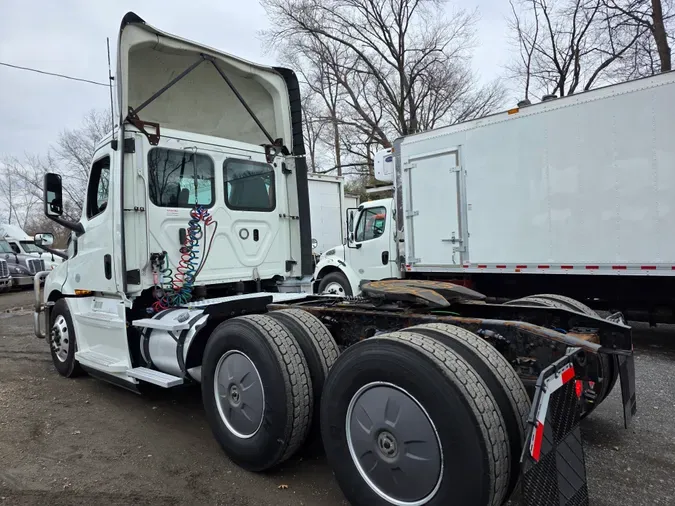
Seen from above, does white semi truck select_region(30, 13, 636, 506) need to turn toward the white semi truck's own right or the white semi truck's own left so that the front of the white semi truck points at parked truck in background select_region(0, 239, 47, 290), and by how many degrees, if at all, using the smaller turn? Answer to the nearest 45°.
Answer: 0° — it already faces it

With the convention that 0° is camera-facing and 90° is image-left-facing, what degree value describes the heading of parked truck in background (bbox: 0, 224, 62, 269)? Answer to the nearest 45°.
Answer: approximately 315°

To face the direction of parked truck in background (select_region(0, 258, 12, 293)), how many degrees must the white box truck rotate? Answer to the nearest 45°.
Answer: approximately 45° to its left

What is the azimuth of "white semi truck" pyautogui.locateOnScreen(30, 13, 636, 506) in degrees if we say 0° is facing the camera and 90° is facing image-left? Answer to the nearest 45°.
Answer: approximately 135°

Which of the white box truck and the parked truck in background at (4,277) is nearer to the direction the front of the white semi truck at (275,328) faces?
the parked truck in background

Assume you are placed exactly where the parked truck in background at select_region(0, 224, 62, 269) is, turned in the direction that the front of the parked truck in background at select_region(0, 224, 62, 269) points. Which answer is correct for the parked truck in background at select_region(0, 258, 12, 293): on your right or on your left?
on your right

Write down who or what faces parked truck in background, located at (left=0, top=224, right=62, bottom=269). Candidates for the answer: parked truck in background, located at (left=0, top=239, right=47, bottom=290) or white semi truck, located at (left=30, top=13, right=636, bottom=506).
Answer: the white semi truck

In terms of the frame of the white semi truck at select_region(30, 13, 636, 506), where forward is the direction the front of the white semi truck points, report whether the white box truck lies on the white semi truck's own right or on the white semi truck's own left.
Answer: on the white semi truck's own right

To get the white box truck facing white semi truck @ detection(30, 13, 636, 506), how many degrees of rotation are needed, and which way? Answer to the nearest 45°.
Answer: approximately 90° to its left
